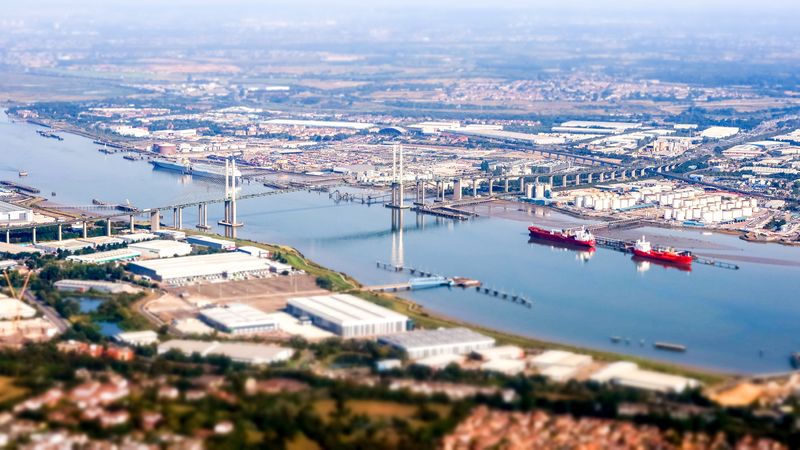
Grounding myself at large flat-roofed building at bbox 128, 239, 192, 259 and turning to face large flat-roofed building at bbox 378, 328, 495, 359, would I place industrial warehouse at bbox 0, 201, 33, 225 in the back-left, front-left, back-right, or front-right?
back-right

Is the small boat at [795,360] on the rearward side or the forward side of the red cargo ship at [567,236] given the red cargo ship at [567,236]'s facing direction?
on the rearward side

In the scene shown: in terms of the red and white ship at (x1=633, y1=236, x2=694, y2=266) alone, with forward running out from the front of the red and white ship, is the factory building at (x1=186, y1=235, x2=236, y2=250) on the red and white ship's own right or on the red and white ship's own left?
on the red and white ship's own right

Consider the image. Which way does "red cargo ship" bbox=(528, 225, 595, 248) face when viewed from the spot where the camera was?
facing away from the viewer and to the left of the viewer

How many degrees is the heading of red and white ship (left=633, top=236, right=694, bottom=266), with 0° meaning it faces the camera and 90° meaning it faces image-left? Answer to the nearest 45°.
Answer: approximately 315°

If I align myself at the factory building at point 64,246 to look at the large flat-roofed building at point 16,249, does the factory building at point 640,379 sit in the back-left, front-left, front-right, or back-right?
back-left

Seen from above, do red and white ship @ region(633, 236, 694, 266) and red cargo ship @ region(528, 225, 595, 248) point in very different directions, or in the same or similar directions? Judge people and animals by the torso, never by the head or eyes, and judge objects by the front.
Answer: very different directions

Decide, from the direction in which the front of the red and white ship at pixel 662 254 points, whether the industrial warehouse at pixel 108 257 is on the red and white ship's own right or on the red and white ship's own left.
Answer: on the red and white ship's own right
